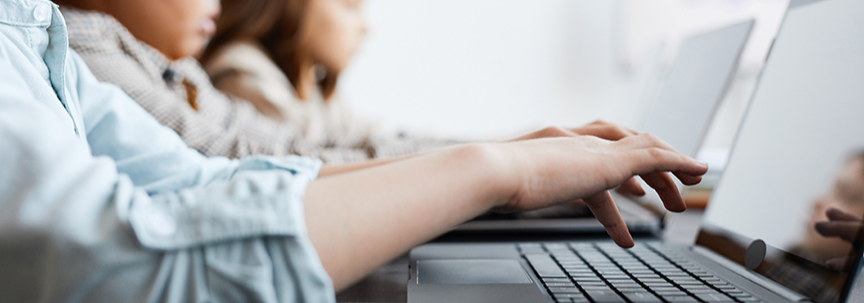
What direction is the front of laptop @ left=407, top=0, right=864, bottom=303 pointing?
to the viewer's left
